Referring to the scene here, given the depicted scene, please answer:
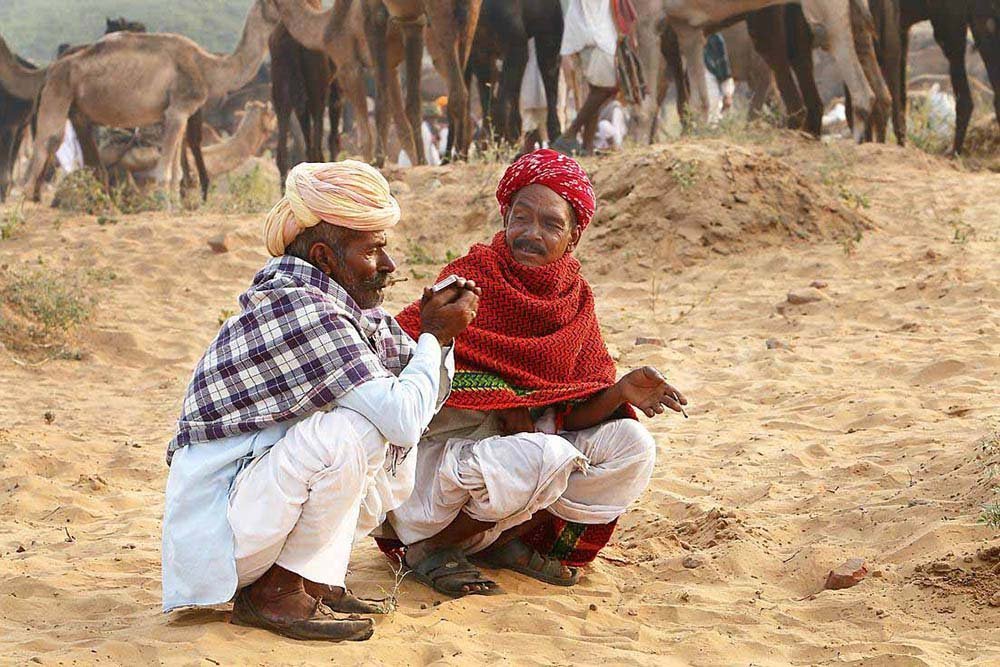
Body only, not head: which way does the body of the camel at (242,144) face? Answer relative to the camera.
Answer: to the viewer's right

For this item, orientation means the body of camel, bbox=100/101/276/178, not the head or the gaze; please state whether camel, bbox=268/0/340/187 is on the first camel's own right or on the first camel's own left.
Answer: on the first camel's own right

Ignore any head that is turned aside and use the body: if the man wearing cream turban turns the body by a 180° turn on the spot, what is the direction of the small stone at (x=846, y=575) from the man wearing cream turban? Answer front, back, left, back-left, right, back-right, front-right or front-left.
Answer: back

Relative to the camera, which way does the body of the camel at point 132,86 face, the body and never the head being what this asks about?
to the viewer's right

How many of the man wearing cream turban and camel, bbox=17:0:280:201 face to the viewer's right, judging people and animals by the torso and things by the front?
2

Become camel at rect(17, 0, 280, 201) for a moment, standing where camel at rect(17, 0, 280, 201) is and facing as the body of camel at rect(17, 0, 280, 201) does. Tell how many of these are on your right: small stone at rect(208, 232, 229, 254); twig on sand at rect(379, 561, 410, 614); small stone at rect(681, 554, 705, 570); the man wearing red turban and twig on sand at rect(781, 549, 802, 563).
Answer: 5

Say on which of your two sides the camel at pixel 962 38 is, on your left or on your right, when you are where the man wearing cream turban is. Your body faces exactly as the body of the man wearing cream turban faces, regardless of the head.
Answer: on your left

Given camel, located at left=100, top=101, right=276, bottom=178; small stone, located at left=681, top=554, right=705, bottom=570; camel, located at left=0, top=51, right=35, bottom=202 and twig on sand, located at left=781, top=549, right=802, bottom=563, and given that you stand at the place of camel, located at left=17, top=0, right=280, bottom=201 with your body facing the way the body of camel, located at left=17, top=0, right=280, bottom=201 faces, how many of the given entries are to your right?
2

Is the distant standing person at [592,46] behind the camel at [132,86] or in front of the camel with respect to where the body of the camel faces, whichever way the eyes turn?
in front

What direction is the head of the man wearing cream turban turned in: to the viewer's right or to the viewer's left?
to the viewer's right

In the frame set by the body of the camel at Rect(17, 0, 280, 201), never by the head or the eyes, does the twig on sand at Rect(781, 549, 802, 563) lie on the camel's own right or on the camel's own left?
on the camel's own right

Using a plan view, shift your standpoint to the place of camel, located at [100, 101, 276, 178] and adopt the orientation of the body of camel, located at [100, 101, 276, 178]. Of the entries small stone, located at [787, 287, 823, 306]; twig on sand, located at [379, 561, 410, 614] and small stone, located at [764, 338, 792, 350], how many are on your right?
3
